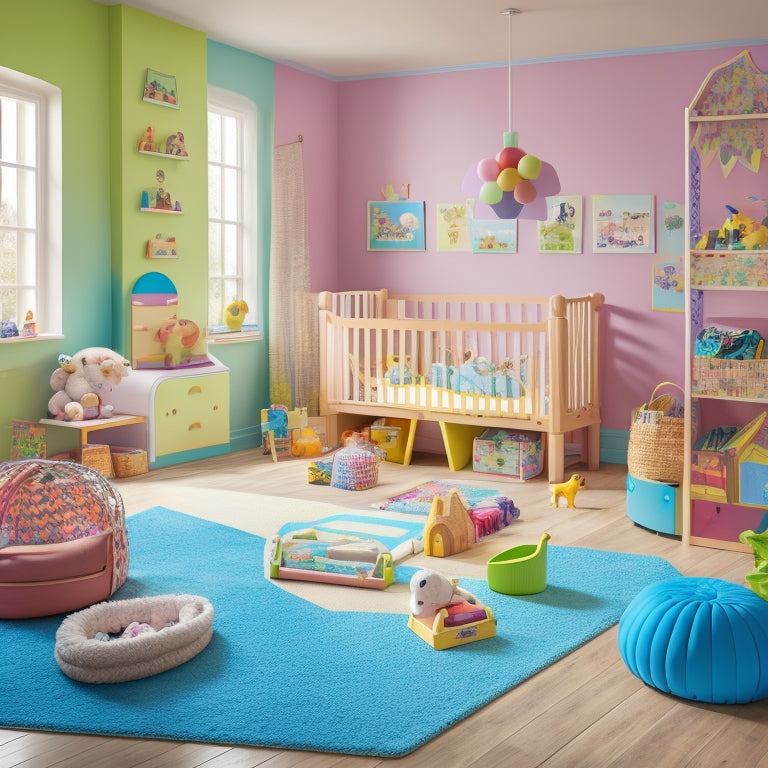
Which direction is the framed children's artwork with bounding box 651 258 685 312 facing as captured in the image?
toward the camera

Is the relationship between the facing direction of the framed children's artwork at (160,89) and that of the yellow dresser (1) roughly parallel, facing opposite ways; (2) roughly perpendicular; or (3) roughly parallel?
roughly parallel

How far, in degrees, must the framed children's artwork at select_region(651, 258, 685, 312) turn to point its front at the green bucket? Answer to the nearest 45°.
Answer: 0° — it already faces it

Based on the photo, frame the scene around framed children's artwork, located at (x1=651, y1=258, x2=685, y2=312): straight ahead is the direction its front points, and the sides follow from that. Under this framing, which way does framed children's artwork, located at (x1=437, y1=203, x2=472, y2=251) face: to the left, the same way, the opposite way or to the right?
the same way

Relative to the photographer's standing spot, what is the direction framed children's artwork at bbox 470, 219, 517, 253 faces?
facing the viewer

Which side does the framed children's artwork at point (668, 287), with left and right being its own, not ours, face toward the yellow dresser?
right

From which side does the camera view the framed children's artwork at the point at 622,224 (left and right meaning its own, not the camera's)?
front

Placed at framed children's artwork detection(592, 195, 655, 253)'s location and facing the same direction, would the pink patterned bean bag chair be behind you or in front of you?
in front

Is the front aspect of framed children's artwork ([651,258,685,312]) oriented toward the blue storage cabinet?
yes

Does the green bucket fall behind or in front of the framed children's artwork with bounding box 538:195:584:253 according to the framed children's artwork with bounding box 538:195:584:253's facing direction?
in front

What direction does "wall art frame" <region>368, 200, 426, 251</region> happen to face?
toward the camera

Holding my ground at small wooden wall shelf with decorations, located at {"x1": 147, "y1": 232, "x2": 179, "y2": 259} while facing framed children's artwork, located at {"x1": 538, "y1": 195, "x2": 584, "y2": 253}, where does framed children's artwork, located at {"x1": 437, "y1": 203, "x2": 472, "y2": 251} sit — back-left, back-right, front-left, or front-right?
front-left

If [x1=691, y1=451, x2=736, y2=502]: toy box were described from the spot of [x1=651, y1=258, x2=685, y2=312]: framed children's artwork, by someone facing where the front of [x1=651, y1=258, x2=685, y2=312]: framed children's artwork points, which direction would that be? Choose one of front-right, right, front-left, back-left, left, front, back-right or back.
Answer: front

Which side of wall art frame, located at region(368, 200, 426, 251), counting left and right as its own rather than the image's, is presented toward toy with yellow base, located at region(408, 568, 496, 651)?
front
